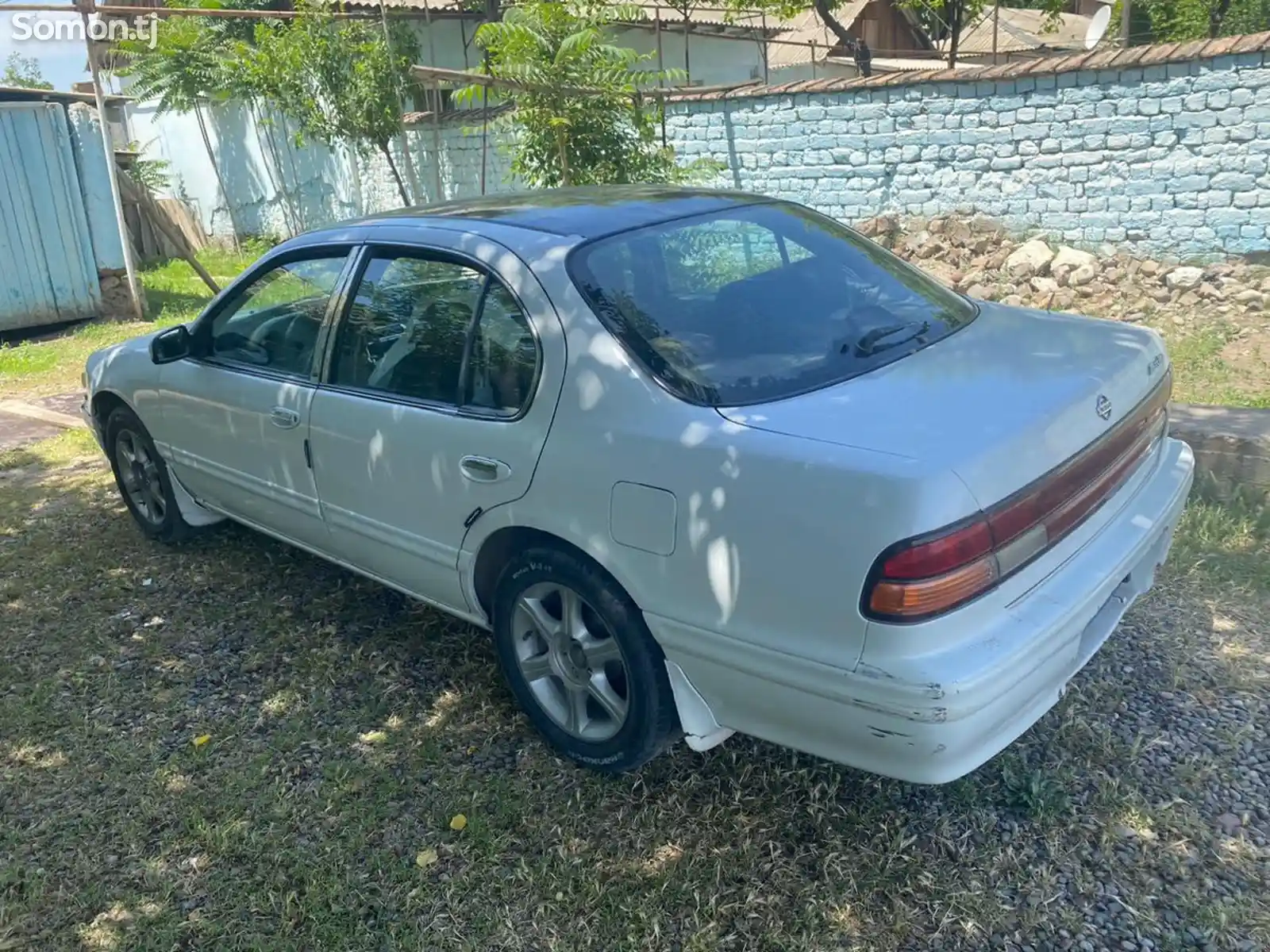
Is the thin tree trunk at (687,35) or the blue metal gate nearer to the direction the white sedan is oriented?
the blue metal gate

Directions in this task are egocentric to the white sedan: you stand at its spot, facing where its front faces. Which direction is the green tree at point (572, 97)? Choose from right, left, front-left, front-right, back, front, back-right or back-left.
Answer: front-right

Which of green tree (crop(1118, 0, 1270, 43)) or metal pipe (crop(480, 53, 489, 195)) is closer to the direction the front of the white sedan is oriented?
the metal pipe

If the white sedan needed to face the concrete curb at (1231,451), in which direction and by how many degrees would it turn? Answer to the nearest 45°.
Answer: approximately 90° to its right

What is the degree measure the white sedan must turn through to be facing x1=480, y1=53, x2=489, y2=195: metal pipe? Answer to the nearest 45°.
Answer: approximately 45° to its right

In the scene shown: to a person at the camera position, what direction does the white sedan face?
facing away from the viewer and to the left of the viewer

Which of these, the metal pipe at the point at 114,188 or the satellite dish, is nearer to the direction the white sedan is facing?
the metal pipe

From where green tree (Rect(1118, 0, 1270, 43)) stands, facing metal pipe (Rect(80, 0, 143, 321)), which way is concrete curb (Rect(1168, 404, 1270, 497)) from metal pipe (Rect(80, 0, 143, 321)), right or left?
left

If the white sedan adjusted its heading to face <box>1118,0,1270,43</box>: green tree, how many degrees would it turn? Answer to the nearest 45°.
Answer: approximately 90° to its right

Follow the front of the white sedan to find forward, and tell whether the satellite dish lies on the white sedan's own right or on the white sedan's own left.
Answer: on the white sedan's own right

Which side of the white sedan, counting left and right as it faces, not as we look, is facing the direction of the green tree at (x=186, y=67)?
front

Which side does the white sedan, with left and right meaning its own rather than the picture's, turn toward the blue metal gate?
front

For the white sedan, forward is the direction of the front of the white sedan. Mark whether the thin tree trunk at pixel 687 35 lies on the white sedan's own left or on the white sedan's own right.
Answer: on the white sedan's own right

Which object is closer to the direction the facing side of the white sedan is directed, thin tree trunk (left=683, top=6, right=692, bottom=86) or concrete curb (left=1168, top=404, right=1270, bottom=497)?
the thin tree trunk
